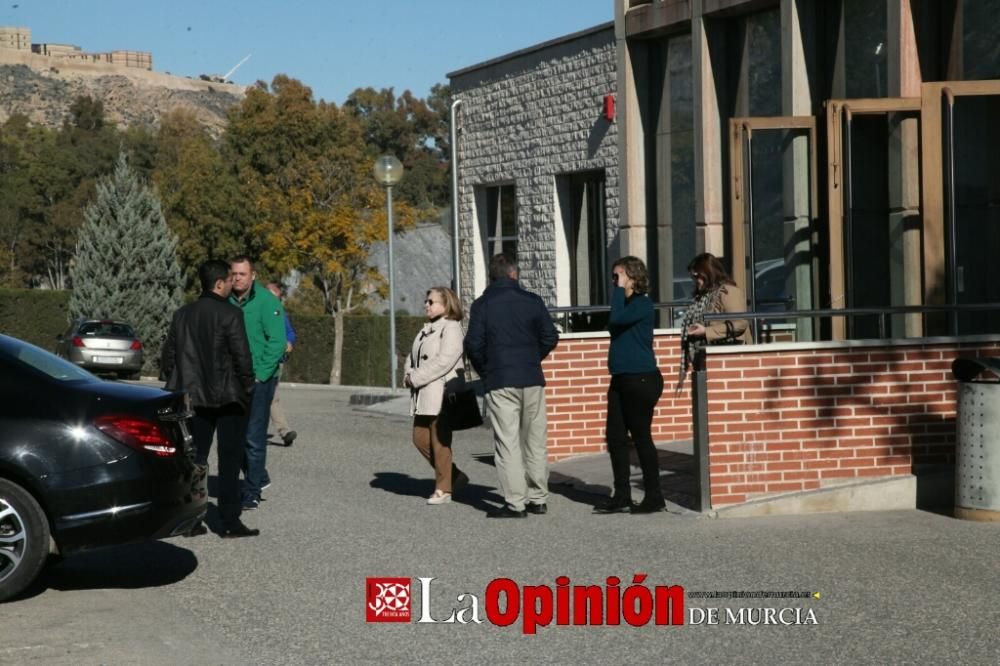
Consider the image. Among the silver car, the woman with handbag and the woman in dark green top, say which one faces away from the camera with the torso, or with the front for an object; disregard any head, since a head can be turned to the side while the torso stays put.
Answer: the silver car

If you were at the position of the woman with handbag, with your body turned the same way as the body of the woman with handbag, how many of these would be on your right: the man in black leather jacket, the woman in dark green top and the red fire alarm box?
1

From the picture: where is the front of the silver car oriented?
away from the camera

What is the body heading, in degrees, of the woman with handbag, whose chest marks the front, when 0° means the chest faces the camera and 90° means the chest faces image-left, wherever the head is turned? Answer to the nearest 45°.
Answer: approximately 90°

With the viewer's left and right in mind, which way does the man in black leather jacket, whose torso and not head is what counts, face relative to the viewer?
facing away from the viewer and to the right of the viewer

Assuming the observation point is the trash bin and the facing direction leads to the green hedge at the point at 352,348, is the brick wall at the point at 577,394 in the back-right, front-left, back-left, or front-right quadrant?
front-left

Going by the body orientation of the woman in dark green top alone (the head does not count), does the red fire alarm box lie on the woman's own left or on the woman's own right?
on the woman's own right

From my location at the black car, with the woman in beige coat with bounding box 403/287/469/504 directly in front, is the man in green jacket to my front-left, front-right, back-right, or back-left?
front-left

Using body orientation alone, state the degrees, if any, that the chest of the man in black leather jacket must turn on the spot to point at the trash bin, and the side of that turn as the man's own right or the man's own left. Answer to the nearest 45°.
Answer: approximately 45° to the man's own right

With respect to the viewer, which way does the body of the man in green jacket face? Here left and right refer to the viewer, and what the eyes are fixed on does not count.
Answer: facing the viewer and to the left of the viewer
